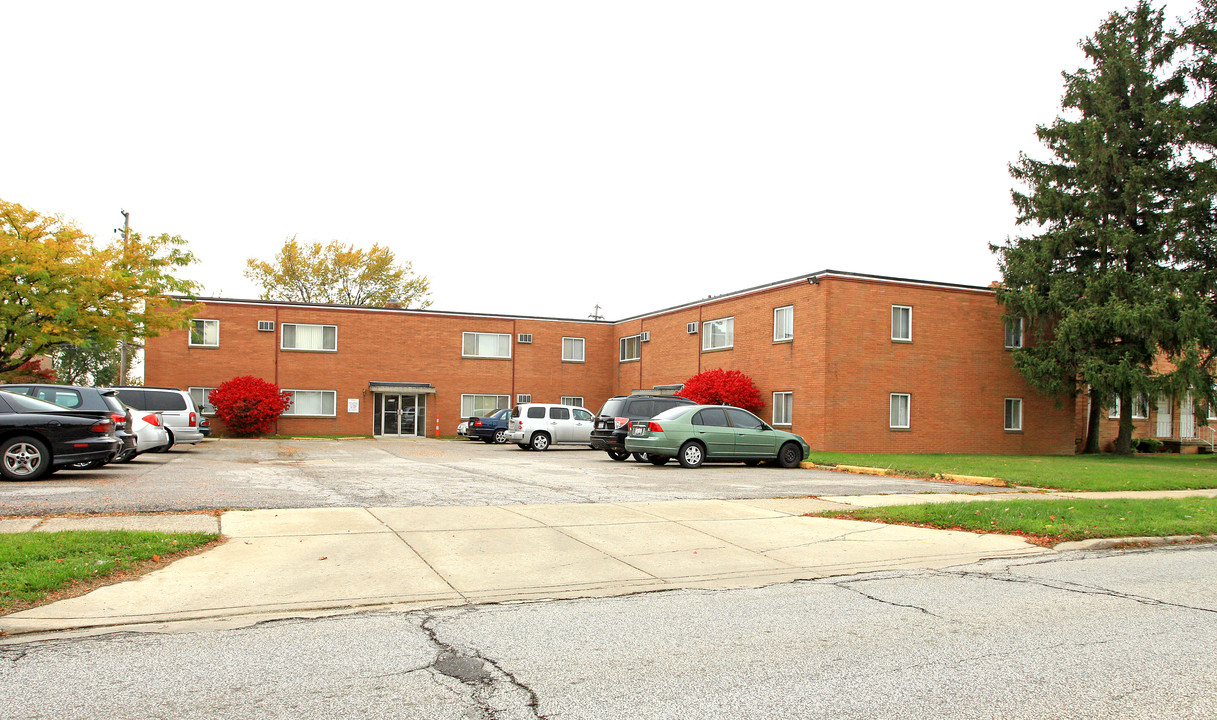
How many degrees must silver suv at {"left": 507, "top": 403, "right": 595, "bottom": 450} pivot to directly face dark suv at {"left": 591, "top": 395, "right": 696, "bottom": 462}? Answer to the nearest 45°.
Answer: approximately 135° to its right

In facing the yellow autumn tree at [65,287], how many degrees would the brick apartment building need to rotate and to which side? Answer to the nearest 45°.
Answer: approximately 45° to its right

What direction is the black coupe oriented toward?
to the viewer's left

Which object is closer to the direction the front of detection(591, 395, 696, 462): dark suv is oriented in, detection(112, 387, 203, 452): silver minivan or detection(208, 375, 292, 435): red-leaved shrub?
the red-leaved shrub

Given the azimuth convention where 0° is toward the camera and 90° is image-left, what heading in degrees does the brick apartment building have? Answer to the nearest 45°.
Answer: approximately 0°

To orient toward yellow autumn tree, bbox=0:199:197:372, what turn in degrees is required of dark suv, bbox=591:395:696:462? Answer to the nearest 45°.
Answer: approximately 135° to its left

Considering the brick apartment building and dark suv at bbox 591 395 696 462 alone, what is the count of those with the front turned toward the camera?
1

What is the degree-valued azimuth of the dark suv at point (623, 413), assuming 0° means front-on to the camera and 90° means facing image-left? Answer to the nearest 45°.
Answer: approximately 225°

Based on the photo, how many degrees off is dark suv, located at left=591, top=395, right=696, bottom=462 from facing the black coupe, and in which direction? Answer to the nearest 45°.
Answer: approximately 180°

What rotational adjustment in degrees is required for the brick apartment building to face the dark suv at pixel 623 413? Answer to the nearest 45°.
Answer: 0° — it already faces it

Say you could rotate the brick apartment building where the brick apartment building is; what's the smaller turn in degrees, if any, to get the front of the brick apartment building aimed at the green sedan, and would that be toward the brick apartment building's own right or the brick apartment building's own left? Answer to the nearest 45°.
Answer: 0° — it already faces it

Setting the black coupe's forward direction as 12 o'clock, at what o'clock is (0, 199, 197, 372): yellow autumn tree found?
The yellow autumn tree is roughly at 3 o'clock from the black coupe.
